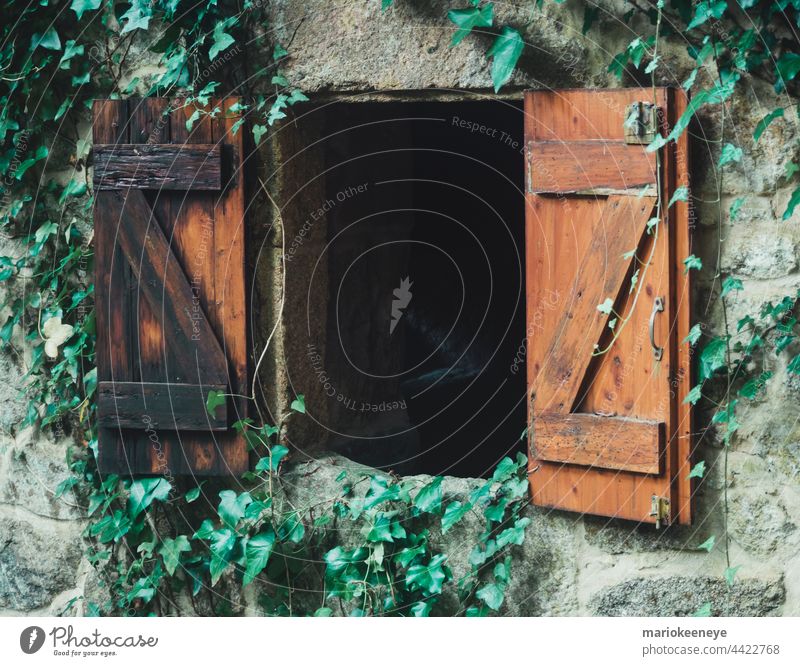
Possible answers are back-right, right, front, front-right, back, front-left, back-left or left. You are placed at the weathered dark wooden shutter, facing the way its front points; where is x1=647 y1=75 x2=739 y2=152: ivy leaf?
front-left

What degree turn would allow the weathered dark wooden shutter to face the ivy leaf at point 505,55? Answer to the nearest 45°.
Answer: approximately 45° to its left

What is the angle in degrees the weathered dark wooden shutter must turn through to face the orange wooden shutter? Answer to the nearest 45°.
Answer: approximately 45° to its left

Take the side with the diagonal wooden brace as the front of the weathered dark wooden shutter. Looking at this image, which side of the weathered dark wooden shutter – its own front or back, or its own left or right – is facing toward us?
front
